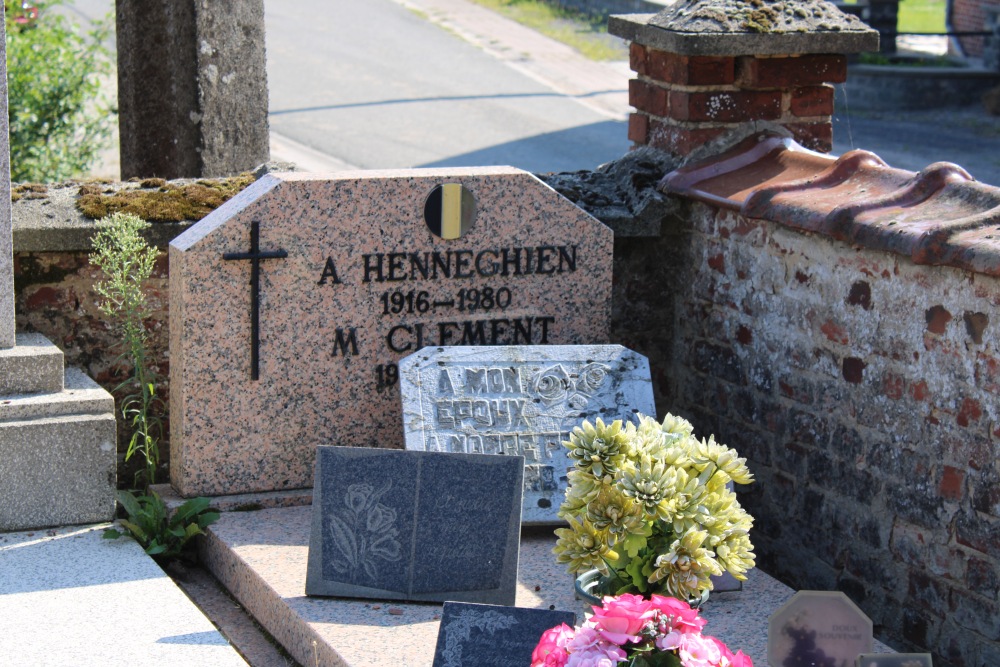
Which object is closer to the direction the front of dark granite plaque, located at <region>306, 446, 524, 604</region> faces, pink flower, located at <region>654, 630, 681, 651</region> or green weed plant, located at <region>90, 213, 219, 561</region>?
the pink flower

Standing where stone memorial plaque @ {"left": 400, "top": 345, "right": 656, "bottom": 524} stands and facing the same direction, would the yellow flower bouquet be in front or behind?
in front

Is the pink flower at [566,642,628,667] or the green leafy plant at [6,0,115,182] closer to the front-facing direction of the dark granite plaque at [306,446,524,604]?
the pink flower

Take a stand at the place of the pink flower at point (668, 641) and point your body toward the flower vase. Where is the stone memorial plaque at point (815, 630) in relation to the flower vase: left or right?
right

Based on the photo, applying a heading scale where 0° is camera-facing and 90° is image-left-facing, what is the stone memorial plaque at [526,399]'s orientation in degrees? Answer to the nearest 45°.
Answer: approximately 0°

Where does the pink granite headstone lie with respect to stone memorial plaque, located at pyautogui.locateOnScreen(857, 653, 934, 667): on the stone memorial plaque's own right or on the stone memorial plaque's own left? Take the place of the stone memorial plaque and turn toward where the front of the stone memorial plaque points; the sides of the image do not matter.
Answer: on the stone memorial plaque's own right

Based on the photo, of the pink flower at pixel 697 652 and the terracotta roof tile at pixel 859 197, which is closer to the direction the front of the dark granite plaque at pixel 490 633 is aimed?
the pink flower

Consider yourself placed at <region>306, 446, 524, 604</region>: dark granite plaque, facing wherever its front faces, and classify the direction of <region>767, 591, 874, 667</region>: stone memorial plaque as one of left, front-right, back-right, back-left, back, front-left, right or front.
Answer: front-left

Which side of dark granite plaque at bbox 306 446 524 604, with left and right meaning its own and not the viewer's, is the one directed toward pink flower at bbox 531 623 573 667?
front
